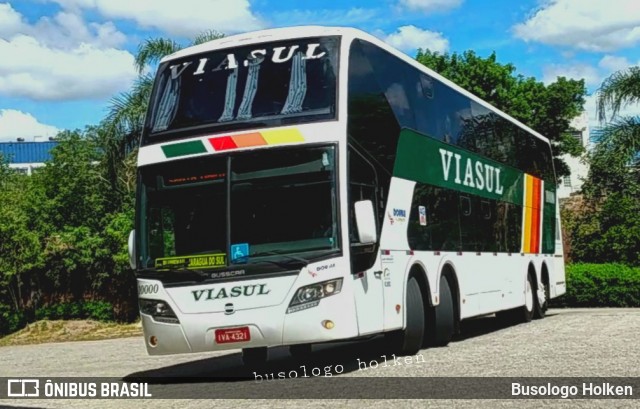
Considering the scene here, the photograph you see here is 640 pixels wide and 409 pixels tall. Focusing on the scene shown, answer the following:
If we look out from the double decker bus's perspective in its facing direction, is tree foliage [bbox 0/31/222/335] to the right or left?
on its right

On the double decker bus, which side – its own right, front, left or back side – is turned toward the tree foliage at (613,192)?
back

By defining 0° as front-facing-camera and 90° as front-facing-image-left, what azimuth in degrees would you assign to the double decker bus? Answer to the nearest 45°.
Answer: approximately 45°

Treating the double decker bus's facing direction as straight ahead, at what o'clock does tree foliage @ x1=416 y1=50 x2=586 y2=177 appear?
The tree foliage is roughly at 5 o'clock from the double decker bus.
